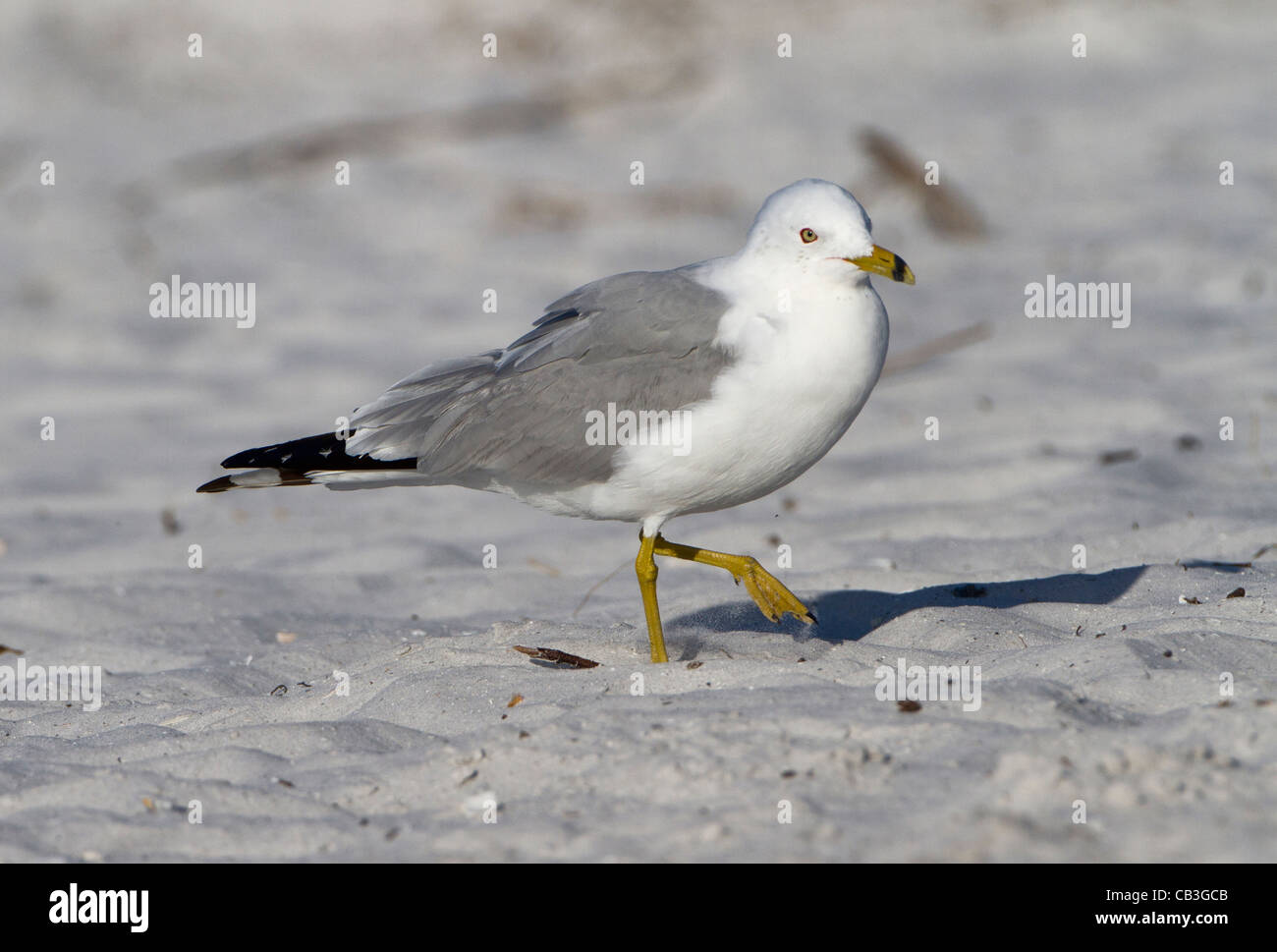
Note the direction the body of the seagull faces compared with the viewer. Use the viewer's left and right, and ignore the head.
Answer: facing to the right of the viewer
